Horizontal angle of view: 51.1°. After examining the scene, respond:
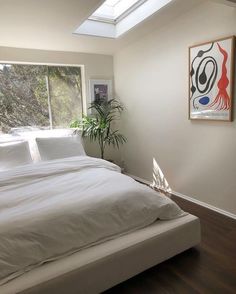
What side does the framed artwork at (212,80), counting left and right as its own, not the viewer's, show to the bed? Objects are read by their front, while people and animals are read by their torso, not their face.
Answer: front

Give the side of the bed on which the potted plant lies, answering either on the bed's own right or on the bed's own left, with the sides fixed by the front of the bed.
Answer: on the bed's own left

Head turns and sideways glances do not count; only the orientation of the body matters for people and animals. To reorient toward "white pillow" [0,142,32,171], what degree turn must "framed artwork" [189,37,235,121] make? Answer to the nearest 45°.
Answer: approximately 45° to its right

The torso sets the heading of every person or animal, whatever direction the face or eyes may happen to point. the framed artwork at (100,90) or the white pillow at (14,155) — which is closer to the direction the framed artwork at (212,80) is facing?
the white pillow

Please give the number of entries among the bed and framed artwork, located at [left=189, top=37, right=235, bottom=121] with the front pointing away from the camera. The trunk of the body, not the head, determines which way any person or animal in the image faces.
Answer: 0

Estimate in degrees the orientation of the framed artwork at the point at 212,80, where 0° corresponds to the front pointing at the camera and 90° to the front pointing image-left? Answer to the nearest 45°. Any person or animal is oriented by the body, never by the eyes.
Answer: approximately 45°

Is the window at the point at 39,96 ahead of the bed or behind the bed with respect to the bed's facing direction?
behind
